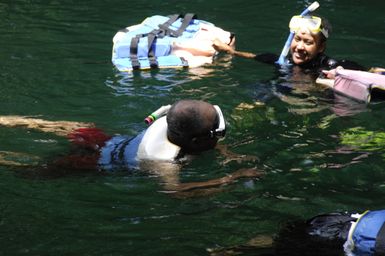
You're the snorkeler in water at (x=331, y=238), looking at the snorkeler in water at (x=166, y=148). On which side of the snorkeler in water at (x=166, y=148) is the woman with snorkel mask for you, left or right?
right

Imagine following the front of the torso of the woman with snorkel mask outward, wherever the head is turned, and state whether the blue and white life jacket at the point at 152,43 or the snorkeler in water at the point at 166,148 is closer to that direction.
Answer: the snorkeler in water

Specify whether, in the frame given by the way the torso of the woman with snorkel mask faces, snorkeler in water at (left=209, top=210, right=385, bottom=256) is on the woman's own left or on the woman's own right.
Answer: on the woman's own left

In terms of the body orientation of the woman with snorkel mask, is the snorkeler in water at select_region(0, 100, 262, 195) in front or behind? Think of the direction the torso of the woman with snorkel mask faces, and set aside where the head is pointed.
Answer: in front

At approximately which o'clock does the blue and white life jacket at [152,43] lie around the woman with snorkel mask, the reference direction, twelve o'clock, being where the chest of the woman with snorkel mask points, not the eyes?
The blue and white life jacket is roughly at 2 o'clock from the woman with snorkel mask.

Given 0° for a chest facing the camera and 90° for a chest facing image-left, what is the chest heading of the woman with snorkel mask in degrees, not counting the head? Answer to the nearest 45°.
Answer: approximately 45°
